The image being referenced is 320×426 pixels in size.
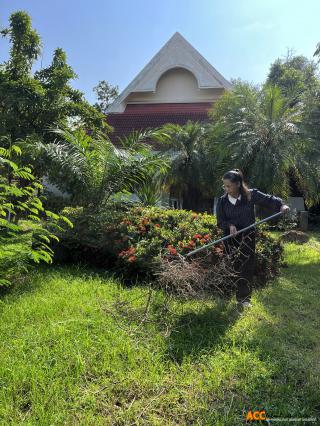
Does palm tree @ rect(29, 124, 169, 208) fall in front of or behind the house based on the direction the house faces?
in front

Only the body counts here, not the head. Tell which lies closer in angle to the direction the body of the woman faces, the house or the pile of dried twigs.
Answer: the pile of dried twigs

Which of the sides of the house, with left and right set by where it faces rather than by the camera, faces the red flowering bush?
front

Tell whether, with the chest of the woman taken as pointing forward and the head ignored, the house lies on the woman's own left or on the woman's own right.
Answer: on the woman's own right

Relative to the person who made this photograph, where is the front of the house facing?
facing the viewer

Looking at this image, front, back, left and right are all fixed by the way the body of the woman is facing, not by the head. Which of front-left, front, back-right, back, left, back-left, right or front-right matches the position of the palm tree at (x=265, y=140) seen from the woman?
back-right

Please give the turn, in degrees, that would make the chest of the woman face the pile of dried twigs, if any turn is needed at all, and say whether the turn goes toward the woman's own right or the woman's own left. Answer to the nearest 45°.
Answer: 0° — they already face it

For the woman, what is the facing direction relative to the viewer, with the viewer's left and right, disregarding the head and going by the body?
facing the viewer and to the left of the viewer

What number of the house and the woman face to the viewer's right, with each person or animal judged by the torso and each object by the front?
0

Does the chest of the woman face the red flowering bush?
no

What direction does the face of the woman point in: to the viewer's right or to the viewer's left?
to the viewer's left
